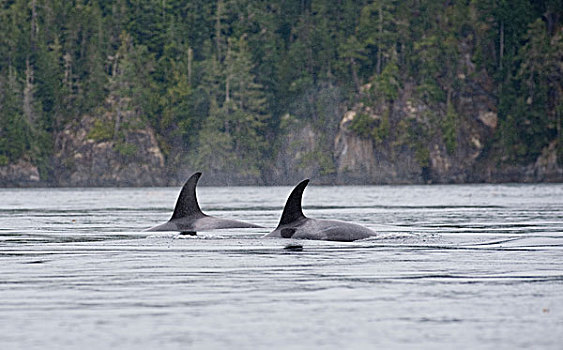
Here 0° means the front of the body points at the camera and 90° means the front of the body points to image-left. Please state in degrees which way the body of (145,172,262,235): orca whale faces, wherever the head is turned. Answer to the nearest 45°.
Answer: approximately 90°

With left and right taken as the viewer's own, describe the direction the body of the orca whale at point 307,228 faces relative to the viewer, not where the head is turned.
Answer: facing to the left of the viewer
